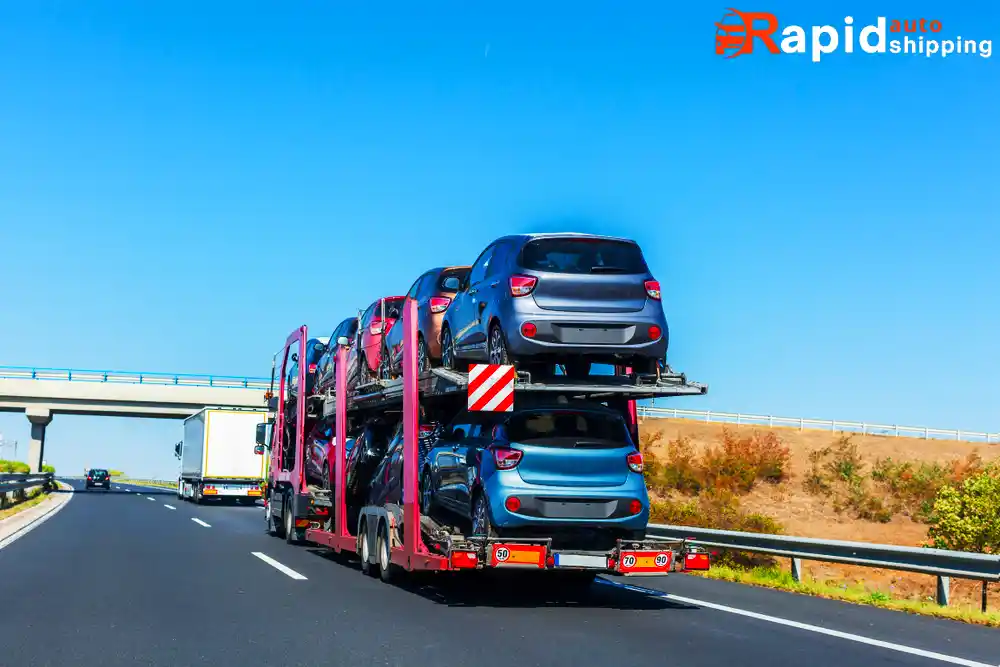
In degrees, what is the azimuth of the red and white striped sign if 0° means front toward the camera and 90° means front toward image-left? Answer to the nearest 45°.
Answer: approximately 0°

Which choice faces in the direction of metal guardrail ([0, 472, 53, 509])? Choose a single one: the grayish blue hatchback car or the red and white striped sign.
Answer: the grayish blue hatchback car

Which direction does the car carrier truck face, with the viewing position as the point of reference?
facing away from the viewer and to the left of the viewer

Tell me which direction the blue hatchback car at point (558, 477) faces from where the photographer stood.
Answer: facing away from the viewer and to the left of the viewer

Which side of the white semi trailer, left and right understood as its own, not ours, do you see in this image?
back

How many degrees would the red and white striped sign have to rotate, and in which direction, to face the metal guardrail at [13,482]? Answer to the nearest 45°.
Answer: approximately 135° to its right

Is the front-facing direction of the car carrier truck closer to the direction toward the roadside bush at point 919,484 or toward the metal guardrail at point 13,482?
the metal guardrail

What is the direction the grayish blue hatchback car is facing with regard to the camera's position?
facing away from the viewer and to the left of the viewer

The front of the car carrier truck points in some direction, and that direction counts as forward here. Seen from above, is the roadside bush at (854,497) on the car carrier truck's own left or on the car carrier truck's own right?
on the car carrier truck's own right

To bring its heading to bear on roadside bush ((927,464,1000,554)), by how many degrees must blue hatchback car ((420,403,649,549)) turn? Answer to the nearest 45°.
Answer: approximately 90° to its right

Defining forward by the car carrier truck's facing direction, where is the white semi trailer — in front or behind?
in front

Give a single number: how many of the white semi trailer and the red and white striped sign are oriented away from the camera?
1
